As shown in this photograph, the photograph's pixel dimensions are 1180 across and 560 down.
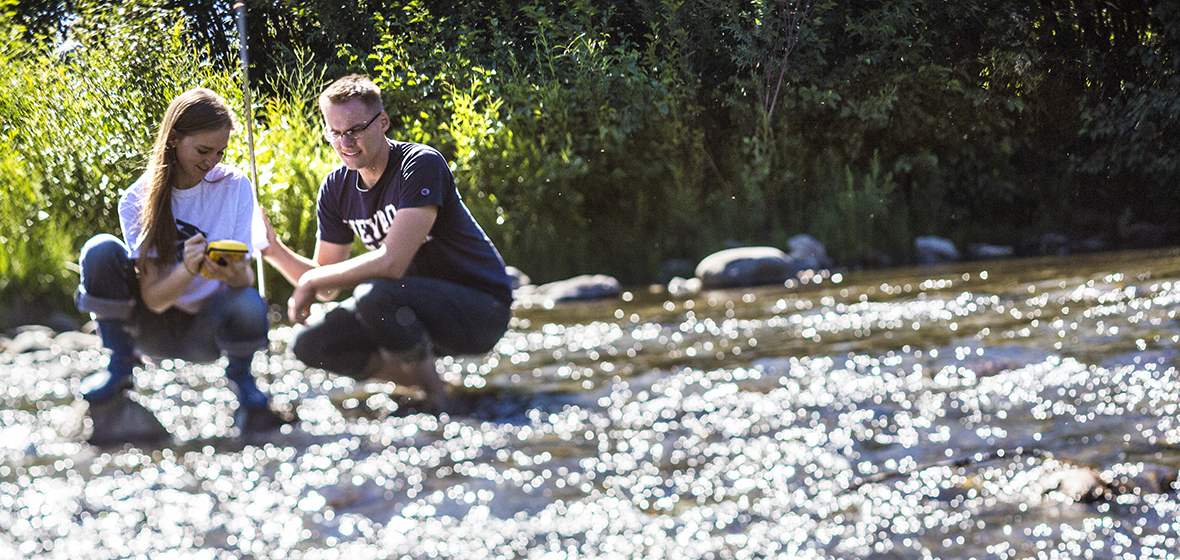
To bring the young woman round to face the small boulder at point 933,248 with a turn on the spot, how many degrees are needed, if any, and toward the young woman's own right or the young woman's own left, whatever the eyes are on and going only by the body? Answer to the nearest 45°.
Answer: approximately 90° to the young woman's own left

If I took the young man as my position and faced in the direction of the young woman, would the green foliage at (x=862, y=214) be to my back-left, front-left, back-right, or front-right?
back-right

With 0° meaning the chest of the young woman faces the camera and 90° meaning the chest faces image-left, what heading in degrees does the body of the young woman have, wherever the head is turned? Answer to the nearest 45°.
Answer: approximately 0°
